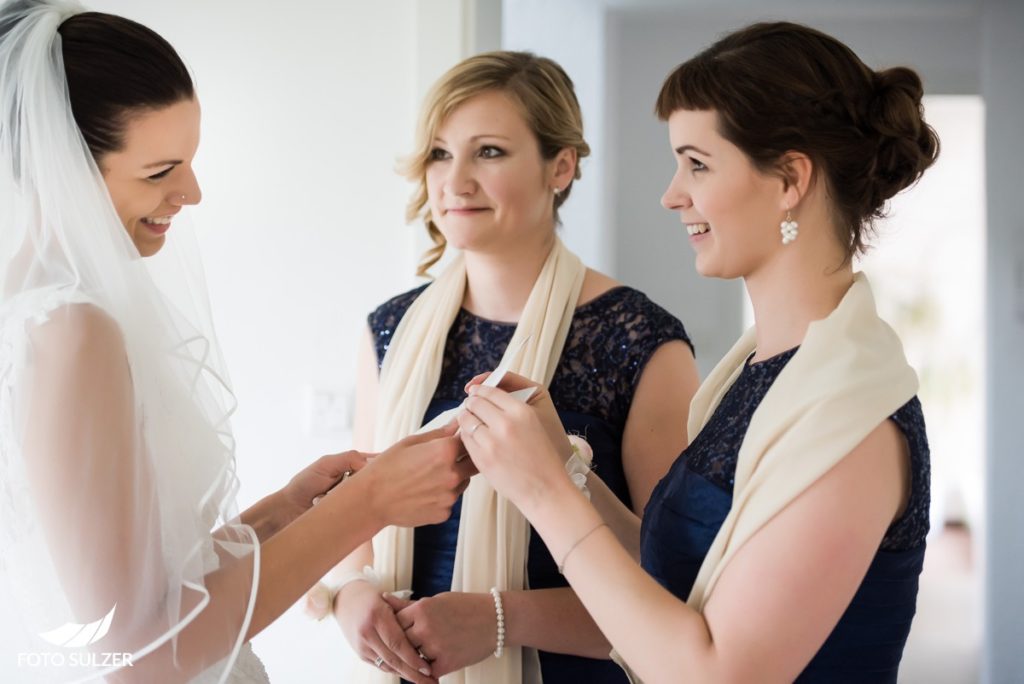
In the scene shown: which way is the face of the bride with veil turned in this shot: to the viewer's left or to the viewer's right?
to the viewer's right

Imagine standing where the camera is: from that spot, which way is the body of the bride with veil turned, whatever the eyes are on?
to the viewer's right
